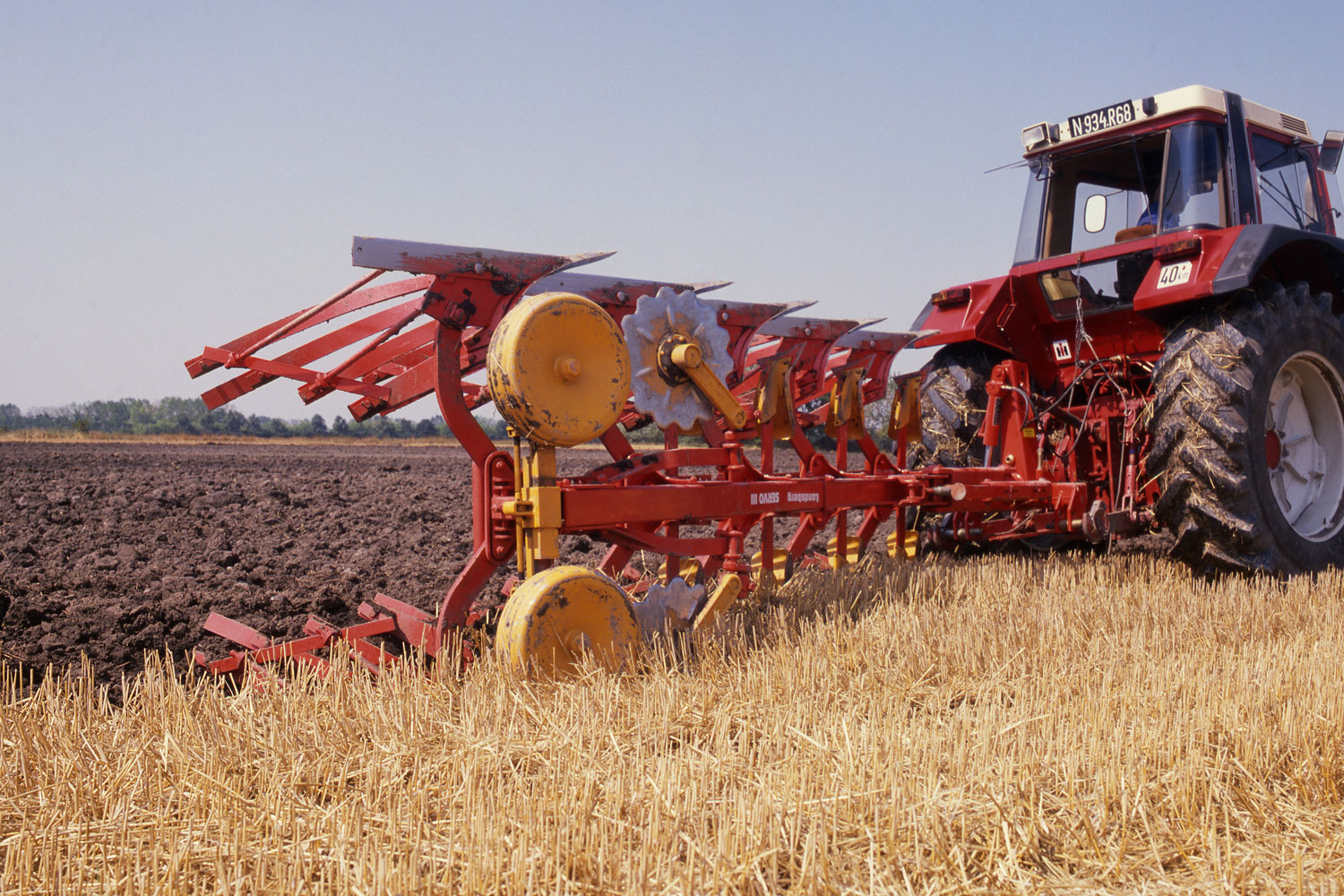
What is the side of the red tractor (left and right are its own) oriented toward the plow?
back

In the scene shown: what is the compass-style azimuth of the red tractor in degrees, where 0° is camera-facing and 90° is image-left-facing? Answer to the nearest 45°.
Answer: approximately 225°
